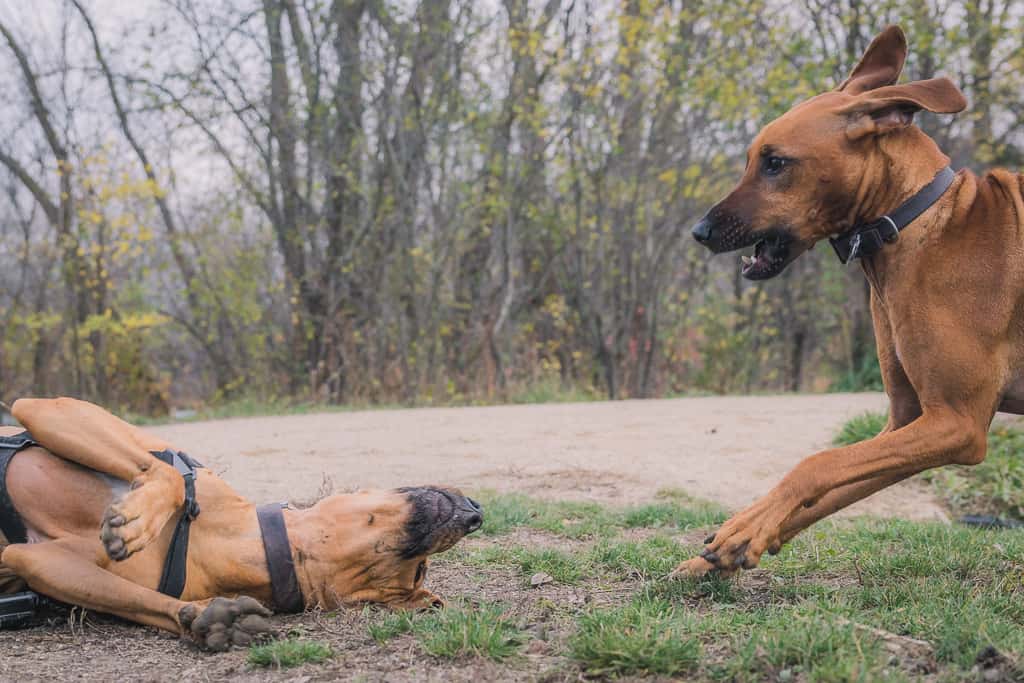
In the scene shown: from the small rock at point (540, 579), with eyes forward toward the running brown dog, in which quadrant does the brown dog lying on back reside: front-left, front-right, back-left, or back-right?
back-right

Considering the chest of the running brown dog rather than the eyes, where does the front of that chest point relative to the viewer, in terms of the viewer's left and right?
facing to the left of the viewer

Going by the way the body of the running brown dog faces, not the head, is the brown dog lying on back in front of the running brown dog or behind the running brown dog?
in front

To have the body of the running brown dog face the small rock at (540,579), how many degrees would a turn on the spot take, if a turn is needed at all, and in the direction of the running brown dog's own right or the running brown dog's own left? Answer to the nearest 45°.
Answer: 0° — it already faces it
